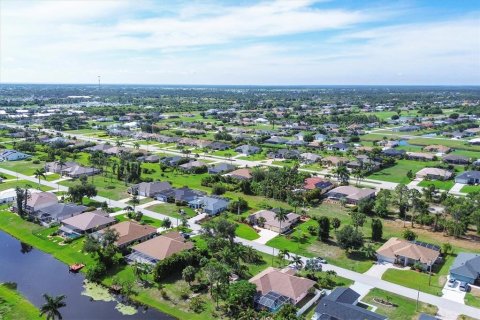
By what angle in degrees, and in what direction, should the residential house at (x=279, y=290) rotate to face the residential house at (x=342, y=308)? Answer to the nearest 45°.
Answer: approximately 90° to its right

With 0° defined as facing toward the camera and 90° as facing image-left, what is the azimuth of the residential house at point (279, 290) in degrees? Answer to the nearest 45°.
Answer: approximately 225°
